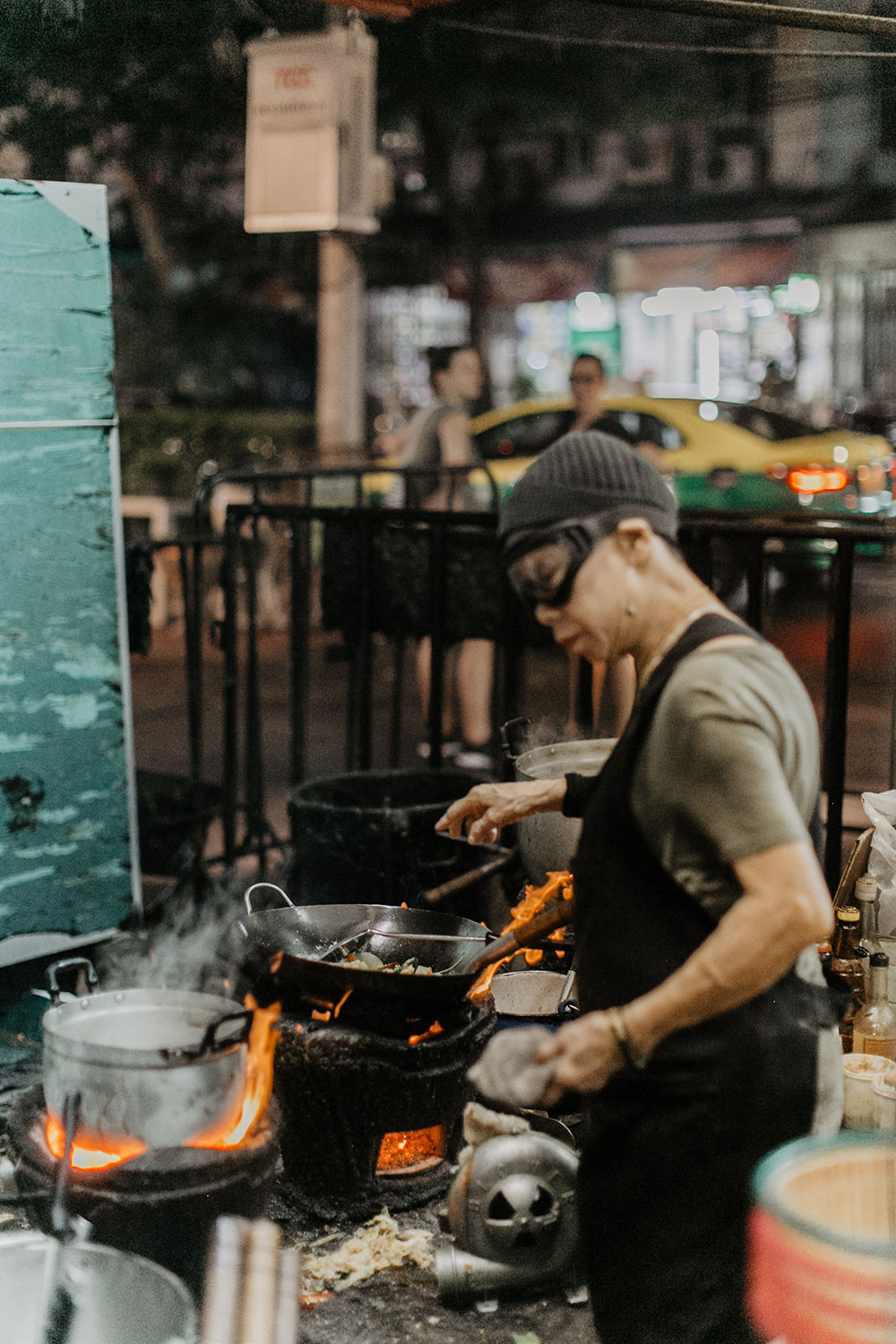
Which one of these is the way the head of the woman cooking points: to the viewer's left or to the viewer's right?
to the viewer's left

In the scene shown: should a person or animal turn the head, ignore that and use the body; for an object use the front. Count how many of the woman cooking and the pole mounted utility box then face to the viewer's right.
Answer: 0

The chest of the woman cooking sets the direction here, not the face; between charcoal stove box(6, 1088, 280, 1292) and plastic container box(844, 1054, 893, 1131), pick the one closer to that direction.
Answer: the charcoal stove

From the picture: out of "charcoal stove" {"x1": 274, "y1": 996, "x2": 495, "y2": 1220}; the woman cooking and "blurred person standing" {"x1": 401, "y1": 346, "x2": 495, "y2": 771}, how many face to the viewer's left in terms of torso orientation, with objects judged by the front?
1

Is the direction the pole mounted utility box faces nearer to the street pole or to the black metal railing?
the black metal railing

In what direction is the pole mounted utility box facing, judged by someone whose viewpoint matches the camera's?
facing the viewer and to the left of the viewer

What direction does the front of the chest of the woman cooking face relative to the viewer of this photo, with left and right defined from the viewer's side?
facing to the left of the viewer

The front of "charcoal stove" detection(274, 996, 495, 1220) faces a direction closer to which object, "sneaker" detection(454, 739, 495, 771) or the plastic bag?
the plastic bag

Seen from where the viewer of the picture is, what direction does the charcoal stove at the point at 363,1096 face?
facing the viewer and to the right of the viewer
